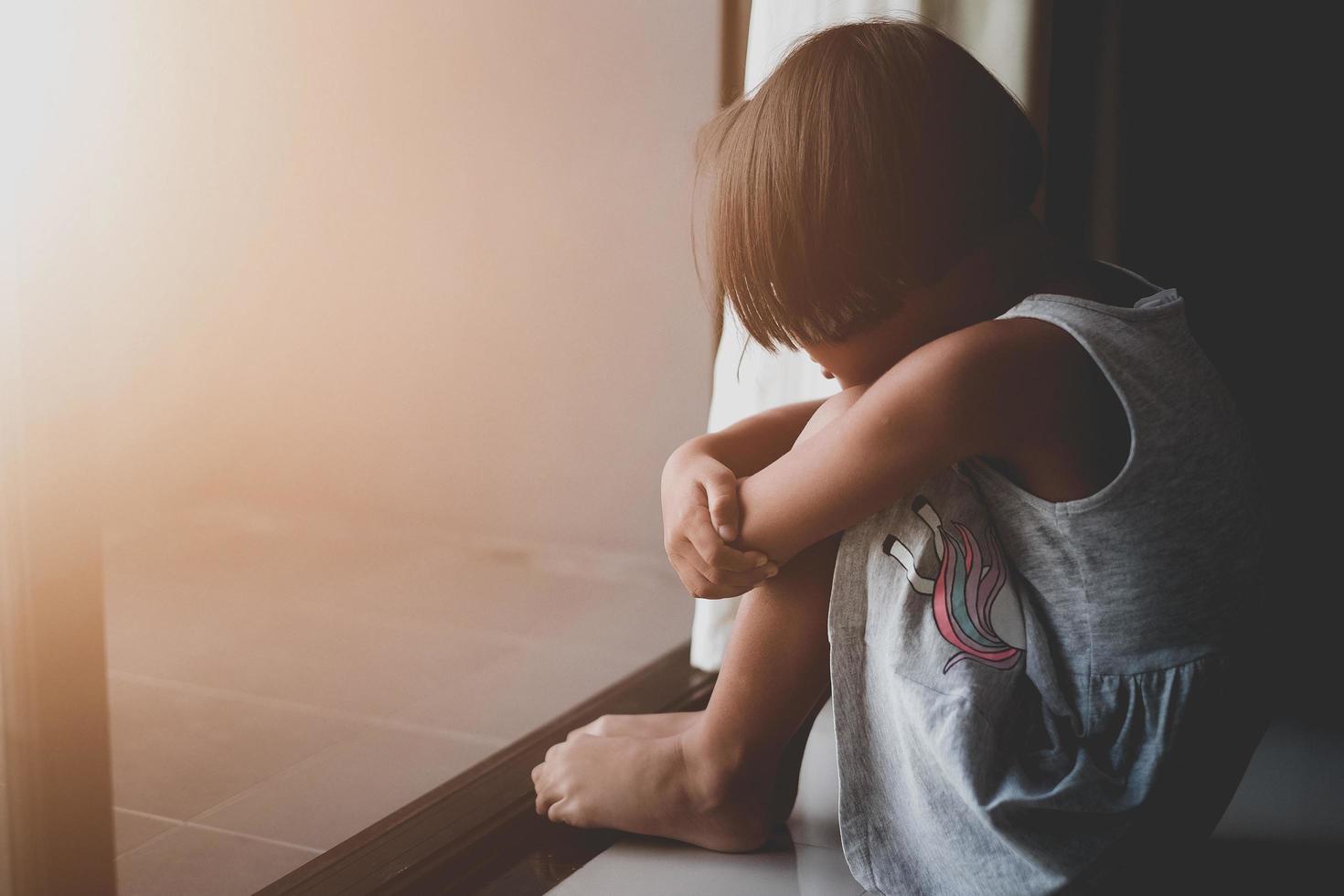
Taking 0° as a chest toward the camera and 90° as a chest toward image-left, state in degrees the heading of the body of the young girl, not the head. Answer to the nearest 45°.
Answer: approximately 90°
